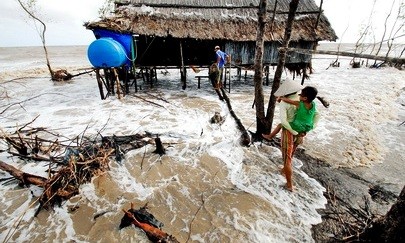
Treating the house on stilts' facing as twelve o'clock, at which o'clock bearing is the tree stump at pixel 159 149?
The tree stump is roughly at 12 o'clock from the house on stilts.

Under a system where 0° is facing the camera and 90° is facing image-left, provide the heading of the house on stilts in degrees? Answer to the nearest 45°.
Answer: approximately 0°

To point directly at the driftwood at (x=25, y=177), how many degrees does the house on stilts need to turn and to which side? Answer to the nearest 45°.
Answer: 0° — it already faces it
